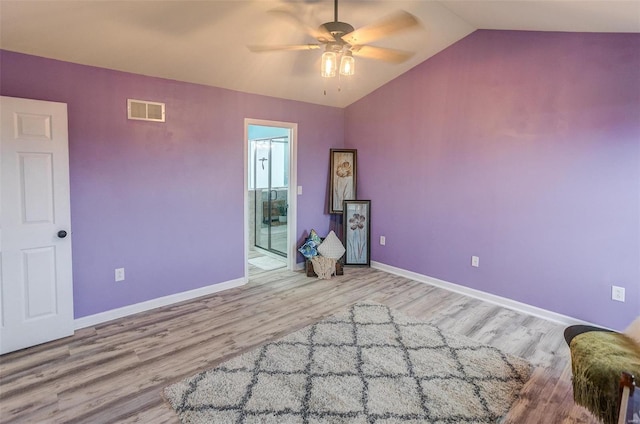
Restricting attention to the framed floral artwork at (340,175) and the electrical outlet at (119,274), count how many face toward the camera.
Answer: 2

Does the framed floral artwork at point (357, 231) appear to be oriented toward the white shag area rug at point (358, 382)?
yes

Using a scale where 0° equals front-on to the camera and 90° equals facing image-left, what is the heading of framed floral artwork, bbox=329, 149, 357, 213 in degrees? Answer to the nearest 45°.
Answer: approximately 0°

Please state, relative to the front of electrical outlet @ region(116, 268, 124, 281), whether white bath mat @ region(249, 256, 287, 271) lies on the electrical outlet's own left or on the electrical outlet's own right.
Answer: on the electrical outlet's own left

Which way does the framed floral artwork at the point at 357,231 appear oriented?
toward the camera

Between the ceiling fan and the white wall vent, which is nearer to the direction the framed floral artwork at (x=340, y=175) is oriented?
the ceiling fan

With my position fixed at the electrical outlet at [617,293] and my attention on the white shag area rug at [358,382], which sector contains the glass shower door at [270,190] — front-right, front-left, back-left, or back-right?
front-right

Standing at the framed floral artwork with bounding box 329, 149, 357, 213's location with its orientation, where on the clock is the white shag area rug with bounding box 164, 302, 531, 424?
The white shag area rug is roughly at 12 o'clock from the framed floral artwork.

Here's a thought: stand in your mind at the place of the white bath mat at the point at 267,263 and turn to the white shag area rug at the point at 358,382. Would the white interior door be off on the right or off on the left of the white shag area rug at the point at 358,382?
right

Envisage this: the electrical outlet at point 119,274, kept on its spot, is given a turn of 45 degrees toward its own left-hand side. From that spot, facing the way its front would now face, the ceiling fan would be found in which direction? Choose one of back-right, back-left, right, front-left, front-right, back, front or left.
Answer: front

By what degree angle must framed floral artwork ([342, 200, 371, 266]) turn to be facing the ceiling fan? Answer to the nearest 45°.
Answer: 0° — it already faces it

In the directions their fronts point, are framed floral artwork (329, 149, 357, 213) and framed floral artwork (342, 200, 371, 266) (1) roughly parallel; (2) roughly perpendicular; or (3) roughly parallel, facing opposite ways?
roughly parallel

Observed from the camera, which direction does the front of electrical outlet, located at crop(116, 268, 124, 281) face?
facing the viewer

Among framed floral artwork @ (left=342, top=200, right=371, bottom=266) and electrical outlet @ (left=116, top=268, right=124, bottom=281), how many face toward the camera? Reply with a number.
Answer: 2

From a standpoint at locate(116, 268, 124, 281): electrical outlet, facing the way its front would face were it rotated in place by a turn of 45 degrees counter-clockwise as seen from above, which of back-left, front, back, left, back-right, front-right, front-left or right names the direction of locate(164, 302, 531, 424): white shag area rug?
front

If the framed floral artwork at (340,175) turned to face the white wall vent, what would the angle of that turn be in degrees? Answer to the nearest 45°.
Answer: approximately 45° to its right
